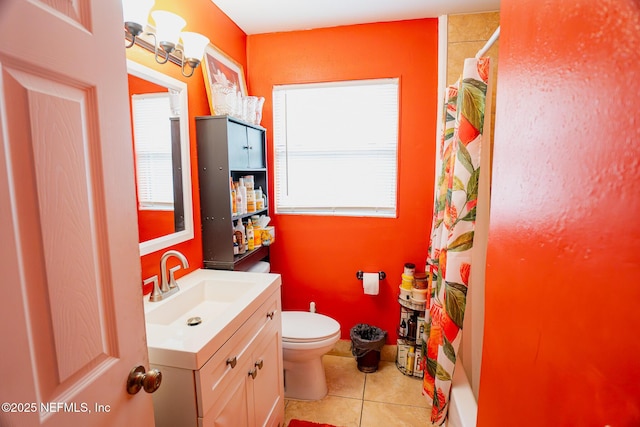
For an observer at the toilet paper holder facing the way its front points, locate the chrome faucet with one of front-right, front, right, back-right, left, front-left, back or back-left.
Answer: front-right

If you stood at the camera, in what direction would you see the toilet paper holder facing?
facing the viewer

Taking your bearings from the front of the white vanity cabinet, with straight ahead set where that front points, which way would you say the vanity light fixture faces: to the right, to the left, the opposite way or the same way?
the same way

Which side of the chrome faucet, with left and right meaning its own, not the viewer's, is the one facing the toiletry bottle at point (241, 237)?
left

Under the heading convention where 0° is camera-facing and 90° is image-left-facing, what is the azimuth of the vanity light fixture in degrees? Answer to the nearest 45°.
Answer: approximately 315°

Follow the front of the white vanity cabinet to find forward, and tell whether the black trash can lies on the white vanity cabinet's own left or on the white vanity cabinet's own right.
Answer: on the white vanity cabinet's own left

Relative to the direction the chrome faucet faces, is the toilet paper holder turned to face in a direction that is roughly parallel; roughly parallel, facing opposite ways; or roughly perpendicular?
roughly perpendicular

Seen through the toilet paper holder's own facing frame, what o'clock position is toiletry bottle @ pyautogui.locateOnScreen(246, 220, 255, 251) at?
The toiletry bottle is roughly at 2 o'clock from the toilet paper holder.

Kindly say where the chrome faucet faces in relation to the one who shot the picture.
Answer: facing the viewer and to the right of the viewer

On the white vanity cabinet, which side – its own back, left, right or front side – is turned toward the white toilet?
left
